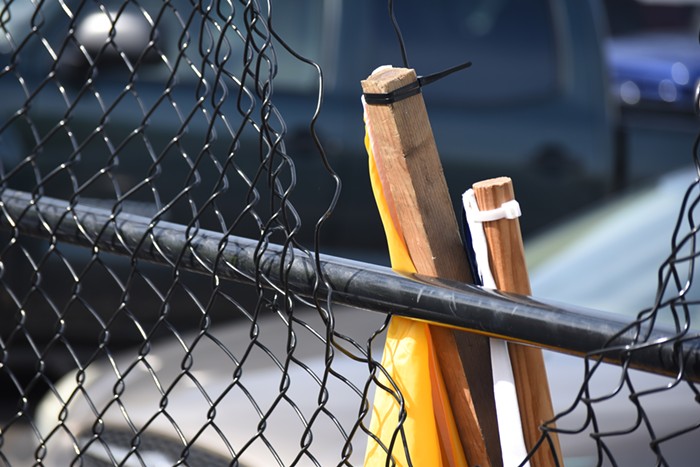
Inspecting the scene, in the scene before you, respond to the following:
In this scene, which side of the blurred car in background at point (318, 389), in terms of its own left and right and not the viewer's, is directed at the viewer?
left

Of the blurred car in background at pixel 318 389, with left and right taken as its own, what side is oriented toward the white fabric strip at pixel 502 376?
left

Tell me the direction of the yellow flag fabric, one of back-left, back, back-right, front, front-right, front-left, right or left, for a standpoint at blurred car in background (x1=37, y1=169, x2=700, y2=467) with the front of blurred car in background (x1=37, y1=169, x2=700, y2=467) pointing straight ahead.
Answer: left
